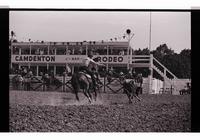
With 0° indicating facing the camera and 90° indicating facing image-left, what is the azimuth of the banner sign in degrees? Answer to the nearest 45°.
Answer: approximately 0°
